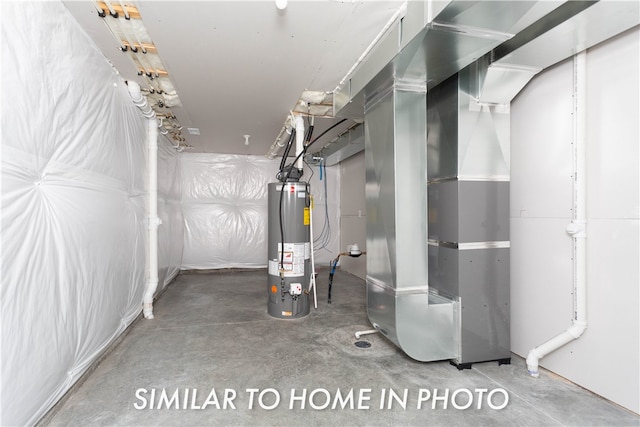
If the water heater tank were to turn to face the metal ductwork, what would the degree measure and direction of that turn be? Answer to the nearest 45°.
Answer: approximately 45° to its left

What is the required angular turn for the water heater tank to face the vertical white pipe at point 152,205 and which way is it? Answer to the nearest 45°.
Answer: approximately 90° to its right

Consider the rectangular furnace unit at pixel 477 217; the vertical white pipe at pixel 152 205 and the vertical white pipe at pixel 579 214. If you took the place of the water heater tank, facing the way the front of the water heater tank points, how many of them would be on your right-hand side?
1

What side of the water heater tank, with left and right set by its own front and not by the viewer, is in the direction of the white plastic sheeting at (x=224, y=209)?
back

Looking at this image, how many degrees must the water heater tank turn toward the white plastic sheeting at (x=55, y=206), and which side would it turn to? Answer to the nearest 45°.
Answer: approximately 45° to its right

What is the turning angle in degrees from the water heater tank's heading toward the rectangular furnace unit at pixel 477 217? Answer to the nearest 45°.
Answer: approximately 45° to its left

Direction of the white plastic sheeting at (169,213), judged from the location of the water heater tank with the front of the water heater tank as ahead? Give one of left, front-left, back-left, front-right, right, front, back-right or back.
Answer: back-right

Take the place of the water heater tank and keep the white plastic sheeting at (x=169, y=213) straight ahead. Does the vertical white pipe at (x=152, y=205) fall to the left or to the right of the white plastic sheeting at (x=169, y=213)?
left

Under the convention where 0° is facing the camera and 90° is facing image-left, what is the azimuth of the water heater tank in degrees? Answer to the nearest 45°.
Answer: approximately 0°

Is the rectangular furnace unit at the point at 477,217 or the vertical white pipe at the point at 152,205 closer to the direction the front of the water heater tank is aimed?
the rectangular furnace unit

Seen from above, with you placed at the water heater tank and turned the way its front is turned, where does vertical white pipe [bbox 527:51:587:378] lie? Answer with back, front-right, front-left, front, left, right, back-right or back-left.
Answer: front-left

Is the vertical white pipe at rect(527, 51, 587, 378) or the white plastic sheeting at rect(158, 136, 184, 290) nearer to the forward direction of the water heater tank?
the vertical white pipe
